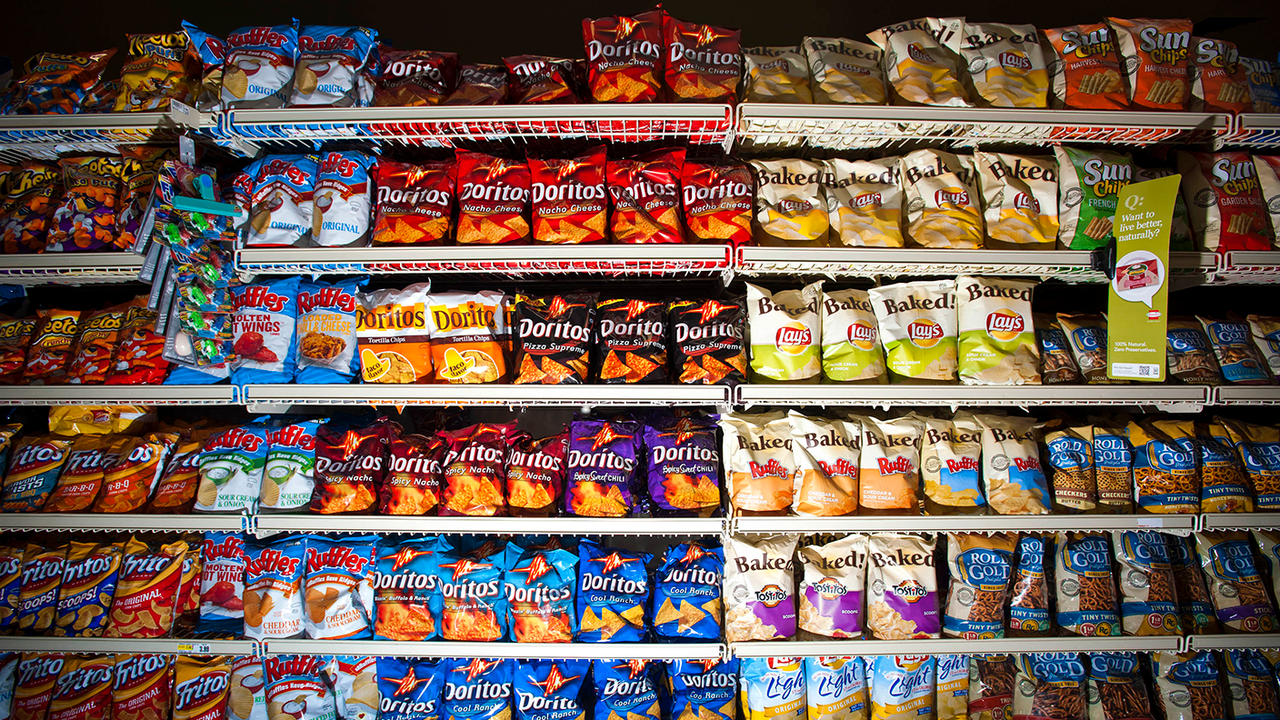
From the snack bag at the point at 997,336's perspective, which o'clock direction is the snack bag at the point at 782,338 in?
the snack bag at the point at 782,338 is roughly at 2 o'clock from the snack bag at the point at 997,336.

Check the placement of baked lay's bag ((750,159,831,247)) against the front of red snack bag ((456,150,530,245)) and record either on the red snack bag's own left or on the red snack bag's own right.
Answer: on the red snack bag's own left

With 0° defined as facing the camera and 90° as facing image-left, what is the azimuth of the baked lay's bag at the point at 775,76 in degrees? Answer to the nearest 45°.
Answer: approximately 0°
